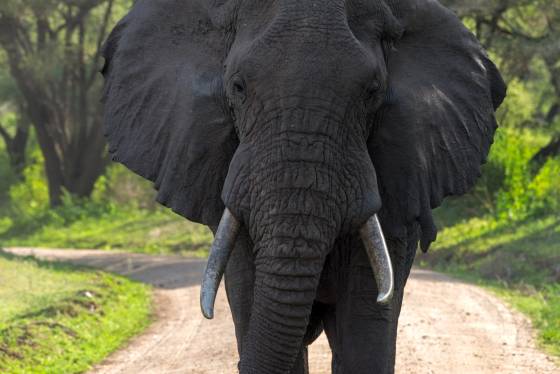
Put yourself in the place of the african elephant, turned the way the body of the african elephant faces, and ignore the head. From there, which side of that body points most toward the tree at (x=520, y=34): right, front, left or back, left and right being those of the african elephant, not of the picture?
back

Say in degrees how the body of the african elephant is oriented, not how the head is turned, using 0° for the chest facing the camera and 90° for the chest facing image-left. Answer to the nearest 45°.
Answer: approximately 0°

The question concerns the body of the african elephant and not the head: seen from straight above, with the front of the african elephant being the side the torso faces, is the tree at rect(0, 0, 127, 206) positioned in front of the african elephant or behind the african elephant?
behind
